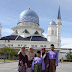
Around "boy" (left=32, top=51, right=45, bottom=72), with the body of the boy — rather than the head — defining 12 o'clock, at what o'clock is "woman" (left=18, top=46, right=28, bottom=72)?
The woman is roughly at 4 o'clock from the boy.

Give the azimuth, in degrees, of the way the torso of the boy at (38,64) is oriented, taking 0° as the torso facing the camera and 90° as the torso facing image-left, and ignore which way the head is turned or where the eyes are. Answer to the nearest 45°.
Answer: approximately 0°

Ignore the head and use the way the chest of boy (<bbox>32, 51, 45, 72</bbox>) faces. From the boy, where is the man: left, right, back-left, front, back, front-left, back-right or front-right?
back-left
